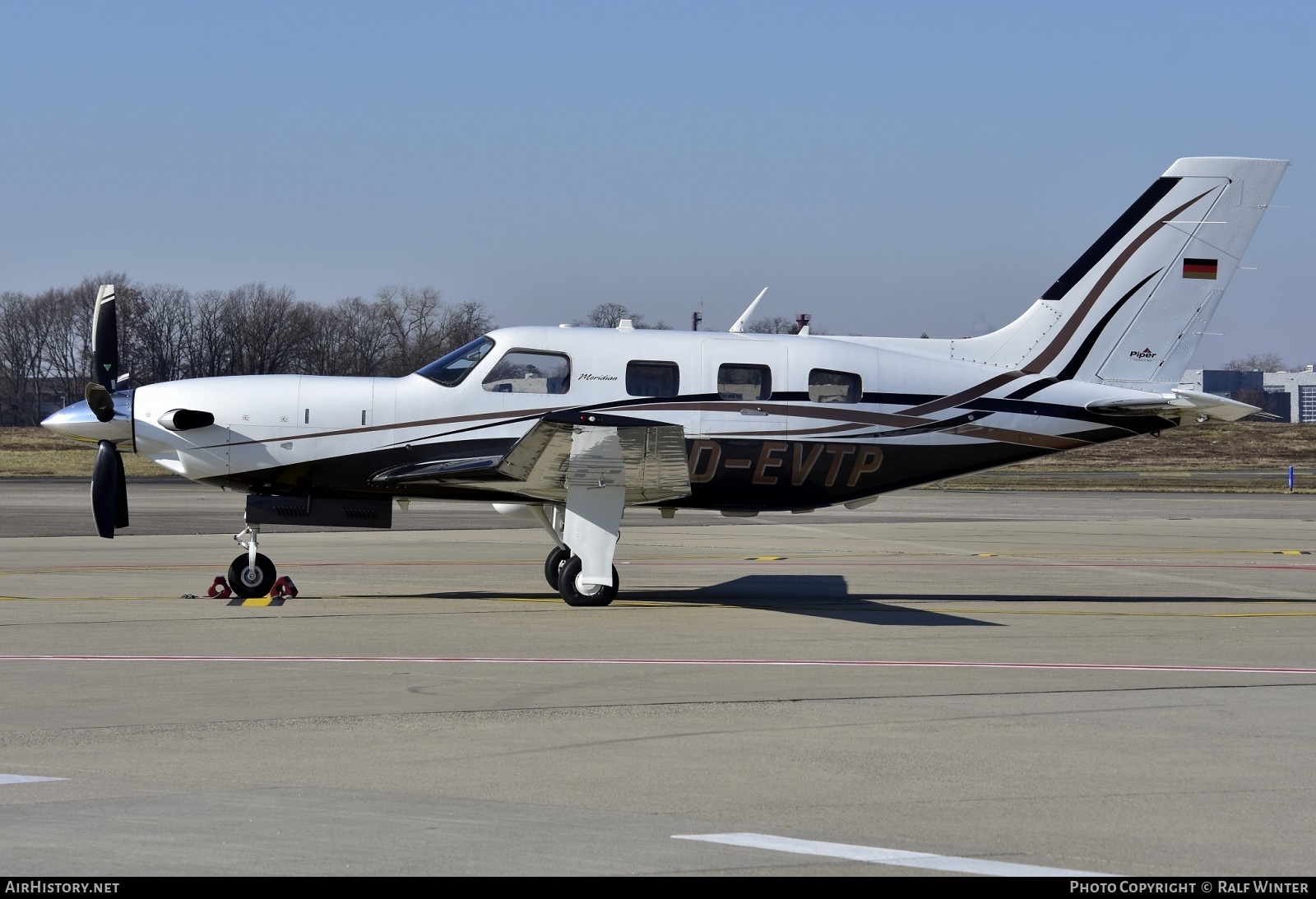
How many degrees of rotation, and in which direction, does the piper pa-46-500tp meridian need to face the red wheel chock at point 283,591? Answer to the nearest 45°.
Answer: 0° — it already faces it

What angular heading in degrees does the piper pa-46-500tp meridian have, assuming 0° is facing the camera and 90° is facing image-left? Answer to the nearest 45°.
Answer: approximately 90°
